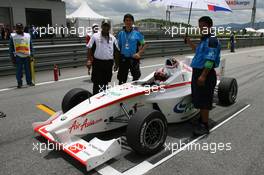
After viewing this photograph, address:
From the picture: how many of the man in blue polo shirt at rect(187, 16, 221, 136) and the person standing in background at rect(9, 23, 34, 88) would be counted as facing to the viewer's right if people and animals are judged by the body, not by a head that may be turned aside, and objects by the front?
0

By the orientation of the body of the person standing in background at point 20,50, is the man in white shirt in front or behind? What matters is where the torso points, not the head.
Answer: in front

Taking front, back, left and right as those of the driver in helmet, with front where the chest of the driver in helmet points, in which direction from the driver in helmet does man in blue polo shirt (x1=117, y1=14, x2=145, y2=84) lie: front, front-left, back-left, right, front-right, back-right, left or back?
right

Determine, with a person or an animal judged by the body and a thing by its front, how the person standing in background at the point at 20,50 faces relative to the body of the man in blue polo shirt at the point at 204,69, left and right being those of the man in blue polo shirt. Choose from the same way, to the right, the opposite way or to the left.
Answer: to the left

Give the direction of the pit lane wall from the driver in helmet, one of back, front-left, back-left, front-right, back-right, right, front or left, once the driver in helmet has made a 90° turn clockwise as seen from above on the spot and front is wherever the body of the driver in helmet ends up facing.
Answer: front

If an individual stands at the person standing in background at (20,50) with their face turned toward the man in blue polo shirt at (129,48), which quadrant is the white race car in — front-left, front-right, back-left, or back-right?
front-right

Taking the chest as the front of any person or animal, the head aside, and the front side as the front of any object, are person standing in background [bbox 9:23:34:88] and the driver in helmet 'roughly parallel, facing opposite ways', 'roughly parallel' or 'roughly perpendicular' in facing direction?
roughly perpendicular

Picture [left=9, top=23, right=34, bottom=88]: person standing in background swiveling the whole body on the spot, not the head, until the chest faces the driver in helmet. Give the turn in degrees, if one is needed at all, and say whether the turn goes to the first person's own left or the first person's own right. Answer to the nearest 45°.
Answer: approximately 45° to the first person's own left

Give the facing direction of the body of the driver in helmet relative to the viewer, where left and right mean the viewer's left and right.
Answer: facing the viewer and to the left of the viewer

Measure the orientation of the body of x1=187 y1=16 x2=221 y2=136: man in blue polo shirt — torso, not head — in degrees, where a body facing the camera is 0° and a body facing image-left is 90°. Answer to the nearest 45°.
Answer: approximately 45°

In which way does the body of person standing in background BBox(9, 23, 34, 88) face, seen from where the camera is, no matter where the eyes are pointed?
toward the camera

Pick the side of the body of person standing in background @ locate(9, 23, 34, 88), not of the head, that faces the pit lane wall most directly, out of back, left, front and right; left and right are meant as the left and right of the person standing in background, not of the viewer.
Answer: back

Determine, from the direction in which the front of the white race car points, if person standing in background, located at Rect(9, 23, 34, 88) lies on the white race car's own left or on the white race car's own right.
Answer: on the white race car's own right

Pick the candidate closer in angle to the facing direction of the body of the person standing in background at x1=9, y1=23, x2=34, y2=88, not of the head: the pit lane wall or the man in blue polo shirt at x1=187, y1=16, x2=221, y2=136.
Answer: the man in blue polo shirt

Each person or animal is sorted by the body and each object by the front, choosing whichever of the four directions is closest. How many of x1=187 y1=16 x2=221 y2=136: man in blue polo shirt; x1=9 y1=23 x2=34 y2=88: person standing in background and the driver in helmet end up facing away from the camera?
0
